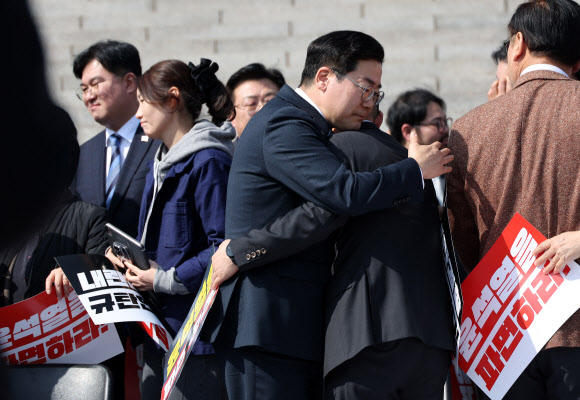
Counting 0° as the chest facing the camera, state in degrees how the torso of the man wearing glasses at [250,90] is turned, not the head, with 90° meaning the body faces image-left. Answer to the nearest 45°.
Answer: approximately 315°

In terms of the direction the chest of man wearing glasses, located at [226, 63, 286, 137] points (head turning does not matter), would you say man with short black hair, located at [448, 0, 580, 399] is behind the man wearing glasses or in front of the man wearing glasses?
in front

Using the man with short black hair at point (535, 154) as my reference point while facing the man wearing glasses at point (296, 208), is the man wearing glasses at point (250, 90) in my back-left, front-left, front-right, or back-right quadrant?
front-right

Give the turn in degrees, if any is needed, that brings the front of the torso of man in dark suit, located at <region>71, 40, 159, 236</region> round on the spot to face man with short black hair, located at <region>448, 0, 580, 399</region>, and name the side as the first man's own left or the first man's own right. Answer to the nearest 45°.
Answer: approximately 90° to the first man's own left

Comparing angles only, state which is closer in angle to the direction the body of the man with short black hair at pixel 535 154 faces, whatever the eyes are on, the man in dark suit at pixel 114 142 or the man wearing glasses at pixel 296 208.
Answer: the man in dark suit

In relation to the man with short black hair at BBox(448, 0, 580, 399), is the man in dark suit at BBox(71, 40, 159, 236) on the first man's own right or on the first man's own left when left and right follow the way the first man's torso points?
on the first man's own left

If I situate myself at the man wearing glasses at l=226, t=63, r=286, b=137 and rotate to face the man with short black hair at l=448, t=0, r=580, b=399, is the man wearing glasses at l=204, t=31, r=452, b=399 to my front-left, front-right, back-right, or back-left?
front-right

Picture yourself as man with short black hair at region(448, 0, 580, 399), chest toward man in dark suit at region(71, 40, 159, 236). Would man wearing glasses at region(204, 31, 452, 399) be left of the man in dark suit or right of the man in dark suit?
left

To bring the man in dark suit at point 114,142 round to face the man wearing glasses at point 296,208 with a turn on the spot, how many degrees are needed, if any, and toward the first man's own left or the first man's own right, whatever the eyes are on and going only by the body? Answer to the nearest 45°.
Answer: approximately 45° to the first man's own left

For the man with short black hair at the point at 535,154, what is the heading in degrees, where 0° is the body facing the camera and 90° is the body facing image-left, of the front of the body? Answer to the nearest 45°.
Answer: approximately 180°

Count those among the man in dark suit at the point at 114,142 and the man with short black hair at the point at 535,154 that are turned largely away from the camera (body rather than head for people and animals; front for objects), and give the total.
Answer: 1

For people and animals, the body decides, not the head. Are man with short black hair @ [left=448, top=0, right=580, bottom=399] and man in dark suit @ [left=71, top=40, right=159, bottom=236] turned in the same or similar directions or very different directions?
very different directions

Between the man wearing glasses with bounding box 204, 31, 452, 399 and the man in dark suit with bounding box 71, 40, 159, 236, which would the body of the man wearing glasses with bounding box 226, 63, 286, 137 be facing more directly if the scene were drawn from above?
the man wearing glasses

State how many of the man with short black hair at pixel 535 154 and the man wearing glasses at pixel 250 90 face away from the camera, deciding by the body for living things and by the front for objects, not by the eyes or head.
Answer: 1

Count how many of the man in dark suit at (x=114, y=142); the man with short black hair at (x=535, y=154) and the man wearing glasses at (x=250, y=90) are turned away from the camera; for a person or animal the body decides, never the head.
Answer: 1
